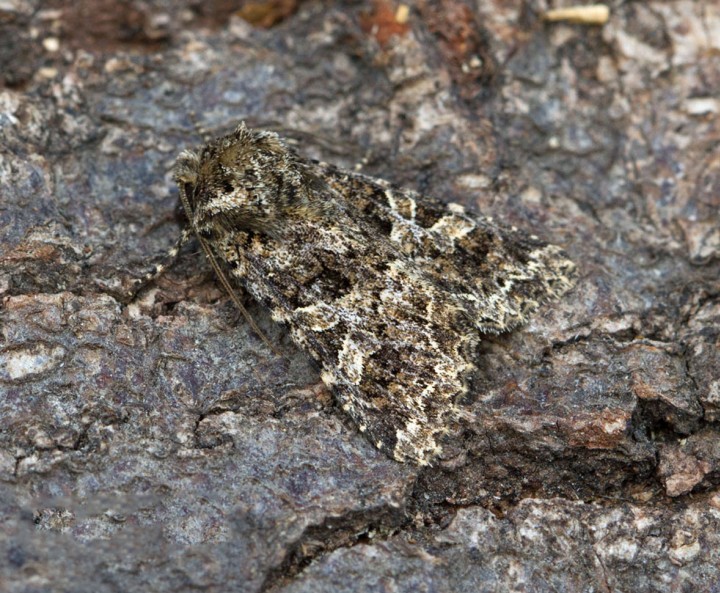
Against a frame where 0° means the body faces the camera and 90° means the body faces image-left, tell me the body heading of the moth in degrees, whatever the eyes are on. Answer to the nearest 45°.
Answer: approximately 135°

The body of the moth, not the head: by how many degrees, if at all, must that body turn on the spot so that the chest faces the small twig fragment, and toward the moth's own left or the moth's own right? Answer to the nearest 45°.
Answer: approximately 45° to the moth's own right
